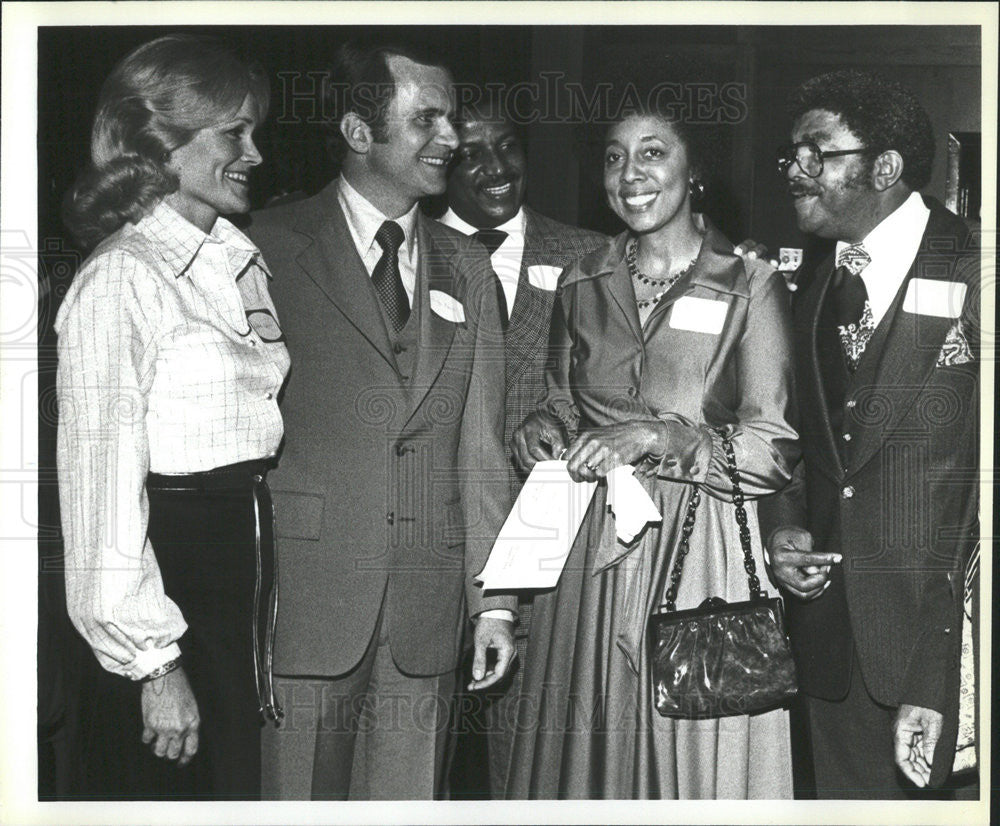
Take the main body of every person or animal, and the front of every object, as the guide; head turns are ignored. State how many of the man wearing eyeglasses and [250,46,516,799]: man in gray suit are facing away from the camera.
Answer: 0

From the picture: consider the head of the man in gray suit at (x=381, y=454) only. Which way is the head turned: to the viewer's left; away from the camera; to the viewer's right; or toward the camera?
to the viewer's right

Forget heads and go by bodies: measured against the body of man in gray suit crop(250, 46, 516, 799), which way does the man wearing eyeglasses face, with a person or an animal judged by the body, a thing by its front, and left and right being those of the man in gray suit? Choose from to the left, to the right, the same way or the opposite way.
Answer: to the right

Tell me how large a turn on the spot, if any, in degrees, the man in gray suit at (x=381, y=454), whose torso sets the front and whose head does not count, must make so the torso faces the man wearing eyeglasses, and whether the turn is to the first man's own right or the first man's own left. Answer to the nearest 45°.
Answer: approximately 45° to the first man's own left

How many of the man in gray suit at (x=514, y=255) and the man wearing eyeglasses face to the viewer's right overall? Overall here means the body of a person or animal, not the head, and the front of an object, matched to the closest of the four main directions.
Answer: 0

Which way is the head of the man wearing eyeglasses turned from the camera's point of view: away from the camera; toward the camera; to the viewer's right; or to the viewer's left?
to the viewer's left

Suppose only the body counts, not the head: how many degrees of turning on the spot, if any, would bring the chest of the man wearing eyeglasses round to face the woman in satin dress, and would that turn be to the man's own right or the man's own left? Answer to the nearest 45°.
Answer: approximately 45° to the man's own right

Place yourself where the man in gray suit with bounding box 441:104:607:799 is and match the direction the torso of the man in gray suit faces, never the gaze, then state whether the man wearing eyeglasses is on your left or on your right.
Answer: on your left

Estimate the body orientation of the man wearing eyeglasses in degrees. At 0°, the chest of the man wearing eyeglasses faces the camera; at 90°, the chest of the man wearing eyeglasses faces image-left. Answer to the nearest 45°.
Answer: approximately 45°

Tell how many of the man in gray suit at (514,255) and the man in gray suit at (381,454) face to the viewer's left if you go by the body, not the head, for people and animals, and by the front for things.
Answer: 0
